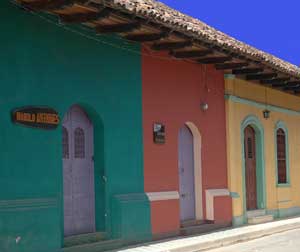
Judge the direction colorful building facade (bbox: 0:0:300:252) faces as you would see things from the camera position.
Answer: facing the viewer and to the right of the viewer
